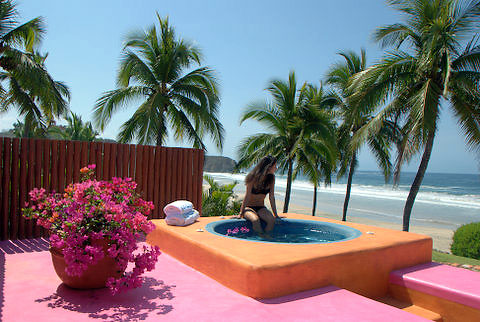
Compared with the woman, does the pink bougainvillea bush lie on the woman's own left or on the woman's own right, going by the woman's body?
on the woman's own right

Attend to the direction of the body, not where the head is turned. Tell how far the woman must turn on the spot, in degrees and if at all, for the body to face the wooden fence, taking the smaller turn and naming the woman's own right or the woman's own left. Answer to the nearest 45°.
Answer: approximately 135° to the woman's own right

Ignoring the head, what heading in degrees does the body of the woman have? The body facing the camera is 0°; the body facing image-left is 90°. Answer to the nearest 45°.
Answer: approximately 315°

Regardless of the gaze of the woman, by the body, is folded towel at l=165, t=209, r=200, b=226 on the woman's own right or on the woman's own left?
on the woman's own right

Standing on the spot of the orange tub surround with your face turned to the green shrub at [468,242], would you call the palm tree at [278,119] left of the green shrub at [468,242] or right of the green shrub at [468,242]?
left

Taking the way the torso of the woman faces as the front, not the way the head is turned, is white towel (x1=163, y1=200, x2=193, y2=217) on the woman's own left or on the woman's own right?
on the woman's own right

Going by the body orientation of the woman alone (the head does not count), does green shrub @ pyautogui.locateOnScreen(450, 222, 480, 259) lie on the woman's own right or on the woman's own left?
on the woman's own left
